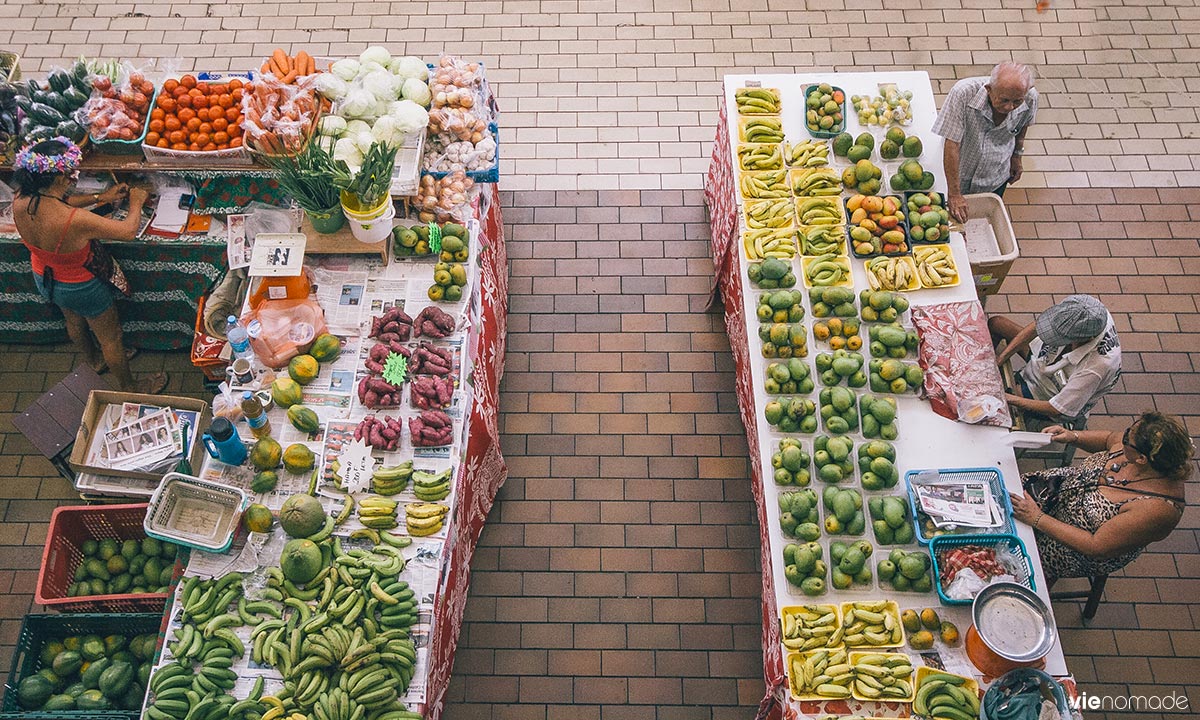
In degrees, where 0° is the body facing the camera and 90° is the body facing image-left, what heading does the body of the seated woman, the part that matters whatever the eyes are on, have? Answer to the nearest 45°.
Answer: approximately 90°

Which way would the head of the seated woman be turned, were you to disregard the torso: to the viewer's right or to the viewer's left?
to the viewer's left

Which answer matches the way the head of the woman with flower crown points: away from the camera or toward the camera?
away from the camera

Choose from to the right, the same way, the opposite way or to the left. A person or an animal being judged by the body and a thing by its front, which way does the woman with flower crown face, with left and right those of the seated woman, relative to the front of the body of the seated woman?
to the right

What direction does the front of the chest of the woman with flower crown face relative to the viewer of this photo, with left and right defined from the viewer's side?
facing away from the viewer and to the right of the viewer
